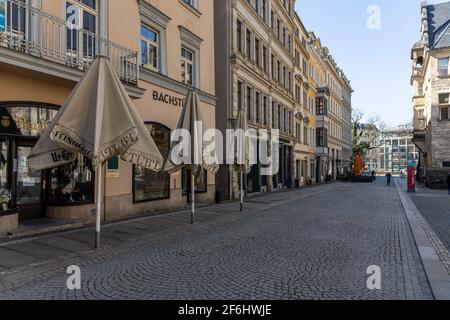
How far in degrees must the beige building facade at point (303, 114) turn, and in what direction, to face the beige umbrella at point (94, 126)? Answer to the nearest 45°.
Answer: approximately 90° to its right

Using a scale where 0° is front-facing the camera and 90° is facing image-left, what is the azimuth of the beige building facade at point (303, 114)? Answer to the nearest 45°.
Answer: approximately 270°

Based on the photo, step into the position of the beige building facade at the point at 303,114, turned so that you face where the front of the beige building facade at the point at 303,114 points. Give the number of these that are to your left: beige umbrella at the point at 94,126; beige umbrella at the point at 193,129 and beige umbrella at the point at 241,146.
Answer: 0

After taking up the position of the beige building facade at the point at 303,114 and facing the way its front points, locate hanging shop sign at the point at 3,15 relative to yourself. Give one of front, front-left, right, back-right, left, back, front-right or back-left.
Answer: right

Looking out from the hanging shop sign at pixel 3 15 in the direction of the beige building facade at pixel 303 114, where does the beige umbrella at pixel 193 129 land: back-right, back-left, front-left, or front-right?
front-right

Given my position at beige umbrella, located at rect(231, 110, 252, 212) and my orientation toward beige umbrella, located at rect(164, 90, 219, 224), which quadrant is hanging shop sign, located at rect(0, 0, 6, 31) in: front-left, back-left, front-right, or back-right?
front-right

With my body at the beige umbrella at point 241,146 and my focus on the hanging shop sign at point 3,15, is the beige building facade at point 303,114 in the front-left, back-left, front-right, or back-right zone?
back-right

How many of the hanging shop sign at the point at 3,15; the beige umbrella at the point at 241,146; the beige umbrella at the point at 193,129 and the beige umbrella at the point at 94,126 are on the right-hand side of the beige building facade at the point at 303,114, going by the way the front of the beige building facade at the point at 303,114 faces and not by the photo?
4

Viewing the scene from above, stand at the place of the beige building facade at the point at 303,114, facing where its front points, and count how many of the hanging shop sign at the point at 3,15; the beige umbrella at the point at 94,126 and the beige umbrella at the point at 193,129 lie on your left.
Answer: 0

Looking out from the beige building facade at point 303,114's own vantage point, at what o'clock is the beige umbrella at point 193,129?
The beige umbrella is roughly at 3 o'clock from the beige building facade.

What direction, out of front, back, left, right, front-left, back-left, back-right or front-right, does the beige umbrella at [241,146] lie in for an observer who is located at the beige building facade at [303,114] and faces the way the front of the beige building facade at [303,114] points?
right
